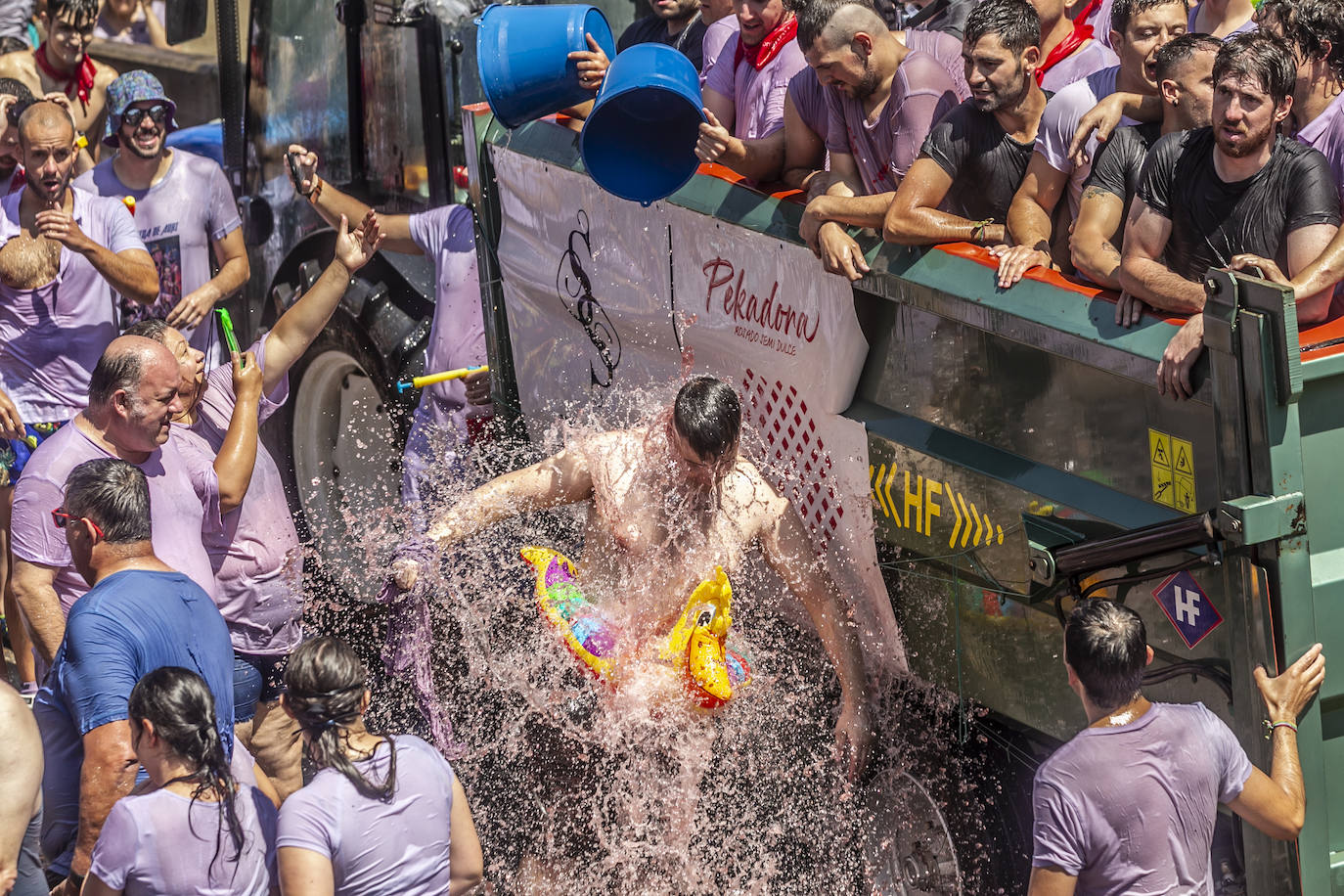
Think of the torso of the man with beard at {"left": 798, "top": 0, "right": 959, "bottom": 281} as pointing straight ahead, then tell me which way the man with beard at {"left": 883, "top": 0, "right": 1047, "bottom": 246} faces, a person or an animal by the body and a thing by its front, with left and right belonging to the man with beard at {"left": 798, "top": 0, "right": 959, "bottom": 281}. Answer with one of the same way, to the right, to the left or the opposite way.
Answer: the same way

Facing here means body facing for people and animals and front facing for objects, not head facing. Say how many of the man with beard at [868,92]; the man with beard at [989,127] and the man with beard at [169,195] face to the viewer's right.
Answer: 0

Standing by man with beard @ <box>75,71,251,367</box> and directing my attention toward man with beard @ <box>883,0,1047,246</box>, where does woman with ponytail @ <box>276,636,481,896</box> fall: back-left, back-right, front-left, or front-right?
front-right

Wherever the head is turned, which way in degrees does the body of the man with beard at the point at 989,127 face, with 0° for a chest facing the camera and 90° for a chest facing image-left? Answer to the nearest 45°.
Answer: approximately 45°

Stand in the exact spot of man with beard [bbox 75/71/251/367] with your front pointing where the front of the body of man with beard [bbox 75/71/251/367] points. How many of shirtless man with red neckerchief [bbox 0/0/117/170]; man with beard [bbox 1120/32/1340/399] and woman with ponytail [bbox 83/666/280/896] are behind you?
1

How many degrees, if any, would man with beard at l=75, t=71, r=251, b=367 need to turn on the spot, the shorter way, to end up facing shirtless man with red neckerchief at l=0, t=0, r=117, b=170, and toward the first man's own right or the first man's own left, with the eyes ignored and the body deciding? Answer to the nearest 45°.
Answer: approximately 180°

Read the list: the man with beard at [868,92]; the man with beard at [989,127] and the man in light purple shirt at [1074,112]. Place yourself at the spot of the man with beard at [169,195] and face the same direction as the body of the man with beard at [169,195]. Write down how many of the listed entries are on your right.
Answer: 0

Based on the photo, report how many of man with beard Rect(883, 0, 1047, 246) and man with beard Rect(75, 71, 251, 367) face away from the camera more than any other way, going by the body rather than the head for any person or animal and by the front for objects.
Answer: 0

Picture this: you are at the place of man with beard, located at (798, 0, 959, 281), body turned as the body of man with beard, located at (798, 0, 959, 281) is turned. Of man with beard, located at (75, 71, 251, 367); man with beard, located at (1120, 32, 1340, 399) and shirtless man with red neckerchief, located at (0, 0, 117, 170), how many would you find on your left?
1

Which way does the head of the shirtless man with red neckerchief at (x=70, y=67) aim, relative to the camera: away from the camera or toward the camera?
toward the camera

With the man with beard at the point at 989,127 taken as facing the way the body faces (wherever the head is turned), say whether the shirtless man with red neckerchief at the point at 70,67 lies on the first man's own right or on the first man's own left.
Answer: on the first man's own right

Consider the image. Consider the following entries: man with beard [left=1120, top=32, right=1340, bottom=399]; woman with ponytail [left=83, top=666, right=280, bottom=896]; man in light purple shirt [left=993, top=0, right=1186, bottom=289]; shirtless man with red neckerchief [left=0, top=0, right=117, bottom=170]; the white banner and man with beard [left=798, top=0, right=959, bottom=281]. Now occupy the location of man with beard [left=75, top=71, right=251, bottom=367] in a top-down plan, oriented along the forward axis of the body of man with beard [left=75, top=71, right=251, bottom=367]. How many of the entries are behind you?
1

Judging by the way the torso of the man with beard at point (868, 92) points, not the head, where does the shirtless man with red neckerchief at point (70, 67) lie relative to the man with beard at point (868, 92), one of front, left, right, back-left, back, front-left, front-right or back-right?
right

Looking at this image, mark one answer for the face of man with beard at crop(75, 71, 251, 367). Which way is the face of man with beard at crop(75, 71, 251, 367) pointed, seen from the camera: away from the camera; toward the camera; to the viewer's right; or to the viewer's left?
toward the camera

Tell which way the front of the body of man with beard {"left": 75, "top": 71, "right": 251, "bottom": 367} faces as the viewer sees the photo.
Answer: toward the camera

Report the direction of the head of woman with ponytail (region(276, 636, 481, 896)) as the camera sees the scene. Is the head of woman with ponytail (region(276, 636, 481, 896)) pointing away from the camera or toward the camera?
away from the camera

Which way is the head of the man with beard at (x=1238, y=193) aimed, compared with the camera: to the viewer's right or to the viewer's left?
to the viewer's left

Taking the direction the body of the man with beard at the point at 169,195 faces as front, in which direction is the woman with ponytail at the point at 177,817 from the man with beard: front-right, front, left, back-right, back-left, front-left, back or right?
front

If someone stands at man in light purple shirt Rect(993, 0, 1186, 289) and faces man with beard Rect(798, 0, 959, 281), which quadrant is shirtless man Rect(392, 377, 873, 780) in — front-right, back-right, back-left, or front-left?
front-left

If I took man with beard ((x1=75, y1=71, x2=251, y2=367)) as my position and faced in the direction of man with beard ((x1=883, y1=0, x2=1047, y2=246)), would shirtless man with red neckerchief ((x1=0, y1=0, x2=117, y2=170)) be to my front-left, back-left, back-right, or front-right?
back-left

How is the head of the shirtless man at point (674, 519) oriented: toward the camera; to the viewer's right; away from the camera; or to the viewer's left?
toward the camera
